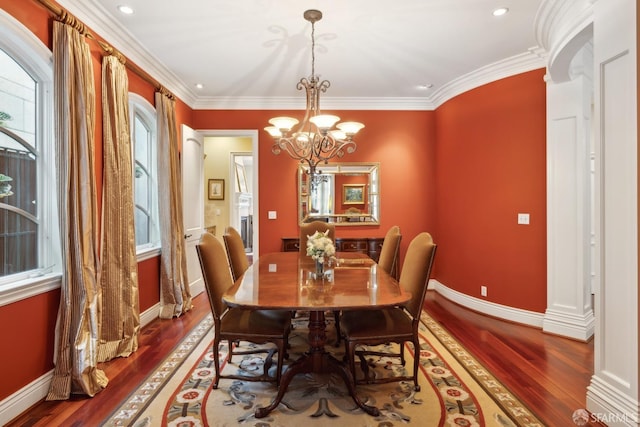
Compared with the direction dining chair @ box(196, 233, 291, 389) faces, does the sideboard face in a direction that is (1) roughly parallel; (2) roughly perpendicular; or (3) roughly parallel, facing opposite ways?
roughly perpendicular

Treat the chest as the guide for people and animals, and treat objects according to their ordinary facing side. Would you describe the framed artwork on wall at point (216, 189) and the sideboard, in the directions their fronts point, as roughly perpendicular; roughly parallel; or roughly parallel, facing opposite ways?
roughly parallel

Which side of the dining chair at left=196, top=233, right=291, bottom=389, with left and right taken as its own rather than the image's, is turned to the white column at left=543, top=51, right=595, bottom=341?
front

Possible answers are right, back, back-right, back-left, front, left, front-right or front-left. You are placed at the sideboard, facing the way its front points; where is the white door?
right

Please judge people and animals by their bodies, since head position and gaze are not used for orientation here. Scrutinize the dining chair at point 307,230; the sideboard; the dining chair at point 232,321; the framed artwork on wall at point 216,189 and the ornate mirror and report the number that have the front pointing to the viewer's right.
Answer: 1

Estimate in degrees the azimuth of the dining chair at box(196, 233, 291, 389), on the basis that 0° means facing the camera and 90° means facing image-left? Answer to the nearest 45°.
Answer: approximately 270°

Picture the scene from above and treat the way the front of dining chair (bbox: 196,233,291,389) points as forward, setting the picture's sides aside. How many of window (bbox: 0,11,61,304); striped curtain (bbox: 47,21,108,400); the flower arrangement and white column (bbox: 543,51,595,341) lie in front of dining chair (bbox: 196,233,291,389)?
2

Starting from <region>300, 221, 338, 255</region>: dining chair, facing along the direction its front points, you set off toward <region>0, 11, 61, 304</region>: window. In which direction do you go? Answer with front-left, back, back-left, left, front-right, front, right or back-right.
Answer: front-right

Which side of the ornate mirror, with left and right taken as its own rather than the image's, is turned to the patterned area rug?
front

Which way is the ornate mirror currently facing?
toward the camera

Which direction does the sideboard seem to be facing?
toward the camera

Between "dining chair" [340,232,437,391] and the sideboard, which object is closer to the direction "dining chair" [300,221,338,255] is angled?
the dining chair

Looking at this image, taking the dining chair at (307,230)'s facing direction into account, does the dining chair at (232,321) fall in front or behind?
in front

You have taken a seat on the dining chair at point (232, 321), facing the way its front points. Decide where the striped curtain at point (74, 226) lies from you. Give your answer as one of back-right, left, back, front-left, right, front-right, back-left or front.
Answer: back

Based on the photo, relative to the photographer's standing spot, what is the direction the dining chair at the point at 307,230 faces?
facing the viewer

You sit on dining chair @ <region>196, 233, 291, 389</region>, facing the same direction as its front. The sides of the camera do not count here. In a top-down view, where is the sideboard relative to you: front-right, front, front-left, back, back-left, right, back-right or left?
front-left

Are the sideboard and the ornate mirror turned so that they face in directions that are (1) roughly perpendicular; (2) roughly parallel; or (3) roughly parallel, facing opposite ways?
roughly parallel

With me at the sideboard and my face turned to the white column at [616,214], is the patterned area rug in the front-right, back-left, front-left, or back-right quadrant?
front-right

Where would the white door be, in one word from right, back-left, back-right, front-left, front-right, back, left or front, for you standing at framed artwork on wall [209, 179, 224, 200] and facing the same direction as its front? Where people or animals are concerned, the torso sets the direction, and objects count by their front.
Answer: front
